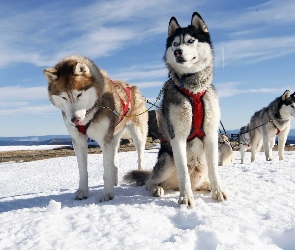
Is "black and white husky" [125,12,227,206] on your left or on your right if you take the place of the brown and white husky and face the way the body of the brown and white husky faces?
on your left

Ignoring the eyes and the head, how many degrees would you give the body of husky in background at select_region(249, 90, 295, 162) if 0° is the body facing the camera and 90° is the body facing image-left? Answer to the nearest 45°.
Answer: approximately 315°

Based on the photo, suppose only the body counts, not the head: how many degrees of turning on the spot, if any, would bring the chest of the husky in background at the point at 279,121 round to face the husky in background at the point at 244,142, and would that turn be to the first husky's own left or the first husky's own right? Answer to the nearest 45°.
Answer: approximately 180°

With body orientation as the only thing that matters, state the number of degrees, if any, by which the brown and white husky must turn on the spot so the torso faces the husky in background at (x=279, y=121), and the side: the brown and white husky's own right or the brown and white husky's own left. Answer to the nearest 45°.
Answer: approximately 180°

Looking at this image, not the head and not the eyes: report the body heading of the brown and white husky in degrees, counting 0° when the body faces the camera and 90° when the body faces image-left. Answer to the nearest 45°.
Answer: approximately 45°

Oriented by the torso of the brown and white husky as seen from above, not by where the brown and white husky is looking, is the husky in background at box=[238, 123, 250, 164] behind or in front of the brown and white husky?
behind

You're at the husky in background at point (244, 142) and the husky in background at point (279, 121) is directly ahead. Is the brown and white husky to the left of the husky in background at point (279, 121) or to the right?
right
